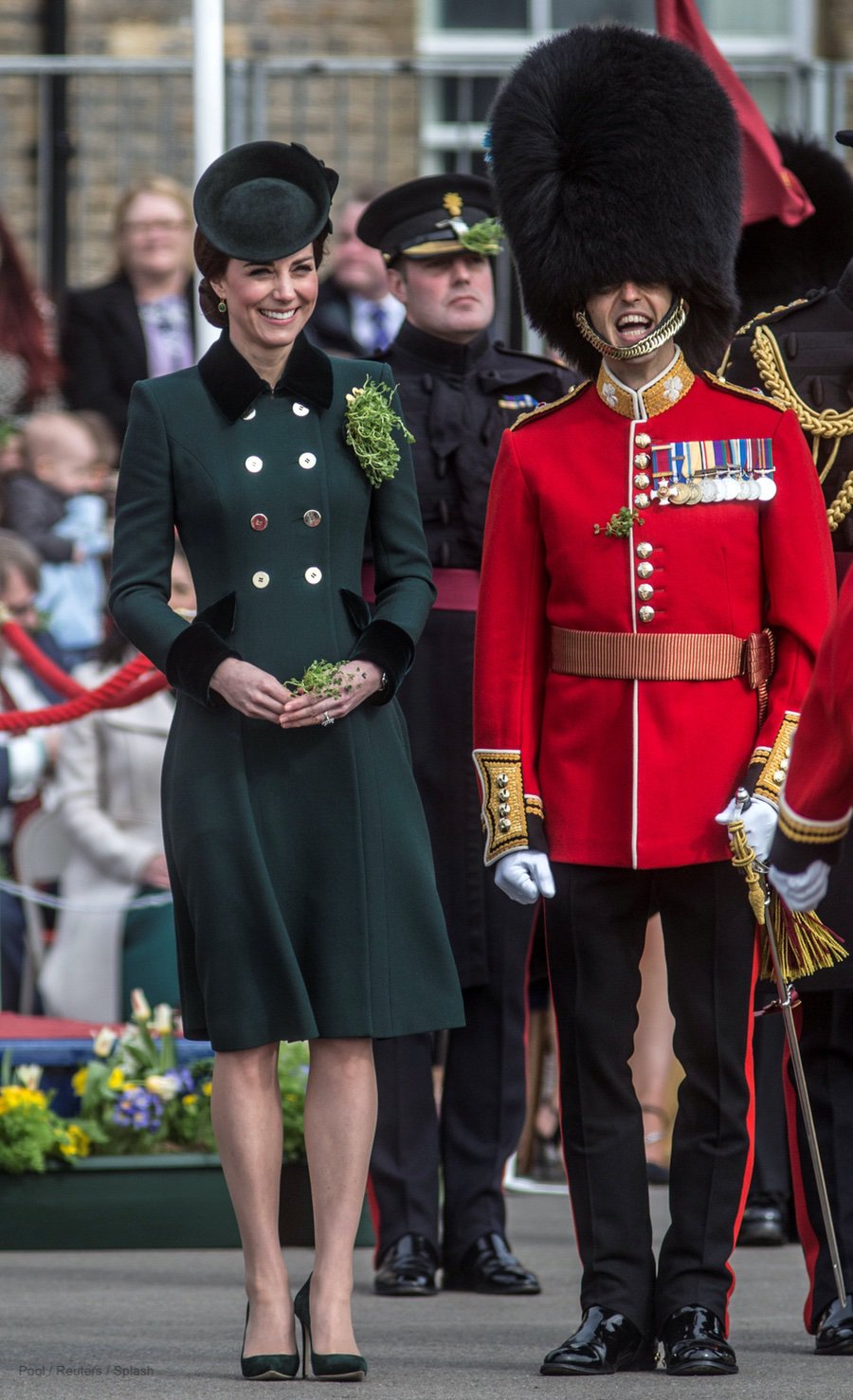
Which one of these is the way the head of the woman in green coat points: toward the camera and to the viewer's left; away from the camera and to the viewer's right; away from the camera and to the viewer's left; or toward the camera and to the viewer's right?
toward the camera and to the viewer's right

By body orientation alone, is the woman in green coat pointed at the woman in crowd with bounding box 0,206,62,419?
no

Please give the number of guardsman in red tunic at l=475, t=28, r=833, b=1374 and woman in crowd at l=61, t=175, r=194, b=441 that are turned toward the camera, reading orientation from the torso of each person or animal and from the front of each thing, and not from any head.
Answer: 2

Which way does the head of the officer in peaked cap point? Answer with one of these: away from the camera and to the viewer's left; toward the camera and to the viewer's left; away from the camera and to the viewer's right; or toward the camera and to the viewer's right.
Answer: toward the camera and to the viewer's right

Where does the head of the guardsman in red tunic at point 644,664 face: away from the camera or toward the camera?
toward the camera

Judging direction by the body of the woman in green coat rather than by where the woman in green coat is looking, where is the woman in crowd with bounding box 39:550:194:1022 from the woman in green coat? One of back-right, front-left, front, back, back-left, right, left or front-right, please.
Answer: back

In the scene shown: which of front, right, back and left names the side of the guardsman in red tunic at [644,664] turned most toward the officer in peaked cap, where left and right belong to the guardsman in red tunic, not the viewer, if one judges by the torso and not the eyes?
back

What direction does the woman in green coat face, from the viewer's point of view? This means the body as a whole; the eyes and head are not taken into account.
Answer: toward the camera

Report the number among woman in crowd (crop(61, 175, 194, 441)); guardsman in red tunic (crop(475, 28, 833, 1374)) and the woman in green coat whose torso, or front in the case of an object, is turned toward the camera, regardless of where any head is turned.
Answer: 3

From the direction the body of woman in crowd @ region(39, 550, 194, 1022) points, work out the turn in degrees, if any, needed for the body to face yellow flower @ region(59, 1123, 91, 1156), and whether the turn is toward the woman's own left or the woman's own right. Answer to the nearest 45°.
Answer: approximately 45° to the woman's own right

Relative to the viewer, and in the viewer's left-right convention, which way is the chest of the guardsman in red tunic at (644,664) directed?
facing the viewer

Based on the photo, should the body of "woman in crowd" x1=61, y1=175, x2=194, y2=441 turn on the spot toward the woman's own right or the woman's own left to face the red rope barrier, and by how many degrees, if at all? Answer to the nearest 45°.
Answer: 0° — they already face it

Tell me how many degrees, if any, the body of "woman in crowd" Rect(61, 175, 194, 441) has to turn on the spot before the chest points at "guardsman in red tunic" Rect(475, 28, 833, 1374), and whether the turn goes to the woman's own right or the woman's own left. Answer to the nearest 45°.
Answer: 0° — they already face them

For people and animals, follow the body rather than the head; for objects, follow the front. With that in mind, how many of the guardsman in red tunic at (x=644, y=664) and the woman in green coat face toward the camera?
2

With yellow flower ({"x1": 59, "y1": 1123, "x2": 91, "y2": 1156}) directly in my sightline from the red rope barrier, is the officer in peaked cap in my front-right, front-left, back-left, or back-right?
front-left
